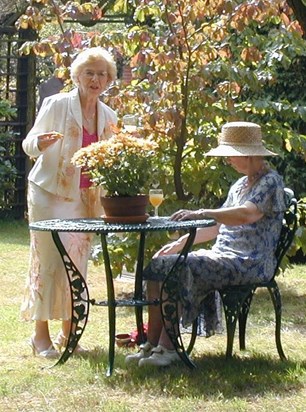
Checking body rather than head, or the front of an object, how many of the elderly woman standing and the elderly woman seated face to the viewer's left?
1

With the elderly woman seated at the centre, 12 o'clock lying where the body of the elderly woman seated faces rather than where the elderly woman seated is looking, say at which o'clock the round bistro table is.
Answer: The round bistro table is roughly at 12 o'clock from the elderly woman seated.

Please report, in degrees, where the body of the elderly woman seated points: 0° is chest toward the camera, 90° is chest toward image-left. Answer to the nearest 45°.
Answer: approximately 90°

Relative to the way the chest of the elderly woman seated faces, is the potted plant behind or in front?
in front

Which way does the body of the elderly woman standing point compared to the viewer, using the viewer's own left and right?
facing the viewer and to the right of the viewer

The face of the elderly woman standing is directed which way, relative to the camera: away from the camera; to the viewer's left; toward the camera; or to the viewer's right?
toward the camera

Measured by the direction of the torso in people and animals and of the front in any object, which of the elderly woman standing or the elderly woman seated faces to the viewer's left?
the elderly woman seated

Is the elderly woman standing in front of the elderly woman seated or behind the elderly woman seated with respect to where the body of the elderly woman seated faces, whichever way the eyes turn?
in front
